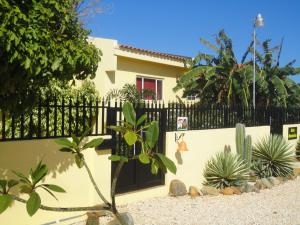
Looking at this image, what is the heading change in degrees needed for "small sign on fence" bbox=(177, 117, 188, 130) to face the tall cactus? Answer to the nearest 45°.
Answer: approximately 135° to its left

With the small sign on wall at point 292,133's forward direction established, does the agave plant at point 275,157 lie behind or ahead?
ahead

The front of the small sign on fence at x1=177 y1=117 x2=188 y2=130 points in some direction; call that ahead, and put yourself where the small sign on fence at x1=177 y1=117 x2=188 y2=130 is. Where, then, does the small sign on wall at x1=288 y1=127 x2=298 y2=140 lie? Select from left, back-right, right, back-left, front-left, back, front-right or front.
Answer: back-left

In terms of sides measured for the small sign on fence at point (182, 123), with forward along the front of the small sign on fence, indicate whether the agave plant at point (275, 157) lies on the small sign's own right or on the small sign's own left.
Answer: on the small sign's own left

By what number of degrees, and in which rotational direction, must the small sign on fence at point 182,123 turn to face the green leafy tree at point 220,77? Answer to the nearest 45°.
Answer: approximately 180°

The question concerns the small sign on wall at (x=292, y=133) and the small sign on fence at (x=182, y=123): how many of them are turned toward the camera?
2

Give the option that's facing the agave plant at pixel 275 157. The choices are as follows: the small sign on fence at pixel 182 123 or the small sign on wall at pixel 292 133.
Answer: the small sign on wall at pixel 292 133
